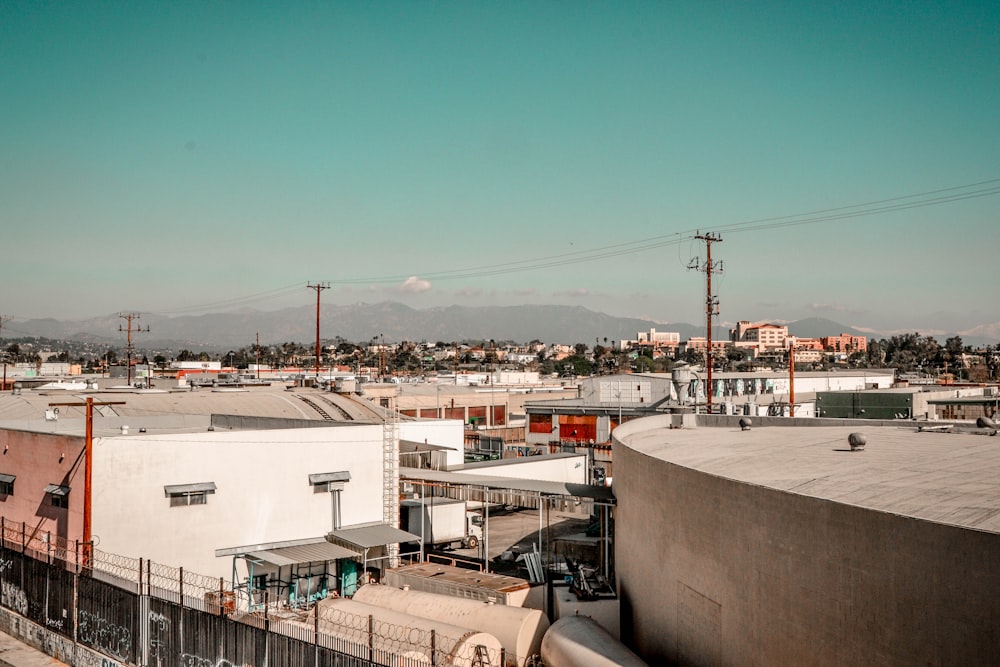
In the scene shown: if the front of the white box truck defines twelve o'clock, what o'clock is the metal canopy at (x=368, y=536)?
The metal canopy is roughly at 5 o'clock from the white box truck.

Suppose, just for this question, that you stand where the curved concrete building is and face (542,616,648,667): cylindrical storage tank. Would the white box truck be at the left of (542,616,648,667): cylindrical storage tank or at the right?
right

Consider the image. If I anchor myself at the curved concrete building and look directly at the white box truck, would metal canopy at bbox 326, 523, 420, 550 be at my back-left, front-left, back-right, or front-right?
front-left

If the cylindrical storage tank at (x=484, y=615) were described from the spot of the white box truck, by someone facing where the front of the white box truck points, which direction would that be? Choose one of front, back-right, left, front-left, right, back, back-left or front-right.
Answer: back-right

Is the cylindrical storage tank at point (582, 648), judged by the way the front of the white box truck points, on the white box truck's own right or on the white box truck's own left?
on the white box truck's own right

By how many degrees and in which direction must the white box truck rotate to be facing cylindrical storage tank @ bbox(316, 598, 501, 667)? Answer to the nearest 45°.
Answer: approximately 135° to its right

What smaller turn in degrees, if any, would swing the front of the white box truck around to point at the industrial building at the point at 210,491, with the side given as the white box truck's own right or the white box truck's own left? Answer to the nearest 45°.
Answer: approximately 180°

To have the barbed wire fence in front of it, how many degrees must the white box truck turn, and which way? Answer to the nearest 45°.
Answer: approximately 135° to its right

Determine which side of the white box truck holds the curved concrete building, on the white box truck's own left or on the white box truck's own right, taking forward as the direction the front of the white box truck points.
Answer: on the white box truck's own right

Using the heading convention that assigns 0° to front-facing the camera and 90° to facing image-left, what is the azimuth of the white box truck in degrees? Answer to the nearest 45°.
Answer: approximately 225°
